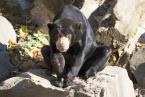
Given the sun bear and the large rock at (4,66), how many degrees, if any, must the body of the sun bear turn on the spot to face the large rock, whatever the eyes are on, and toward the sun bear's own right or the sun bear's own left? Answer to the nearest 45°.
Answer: approximately 135° to the sun bear's own right

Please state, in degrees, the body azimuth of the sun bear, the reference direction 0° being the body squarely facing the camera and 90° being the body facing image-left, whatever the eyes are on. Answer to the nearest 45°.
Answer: approximately 0°

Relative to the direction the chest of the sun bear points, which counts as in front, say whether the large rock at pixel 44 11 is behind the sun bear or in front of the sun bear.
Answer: behind

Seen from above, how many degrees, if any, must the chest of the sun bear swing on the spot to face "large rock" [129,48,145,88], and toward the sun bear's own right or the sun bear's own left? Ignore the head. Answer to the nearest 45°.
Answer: approximately 135° to the sun bear's own left
